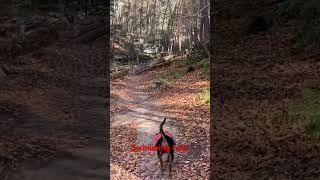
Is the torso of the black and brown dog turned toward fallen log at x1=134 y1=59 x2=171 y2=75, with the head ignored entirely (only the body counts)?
yes

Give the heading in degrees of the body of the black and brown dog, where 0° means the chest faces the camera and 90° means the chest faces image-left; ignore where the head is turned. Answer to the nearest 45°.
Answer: approximately 180°
